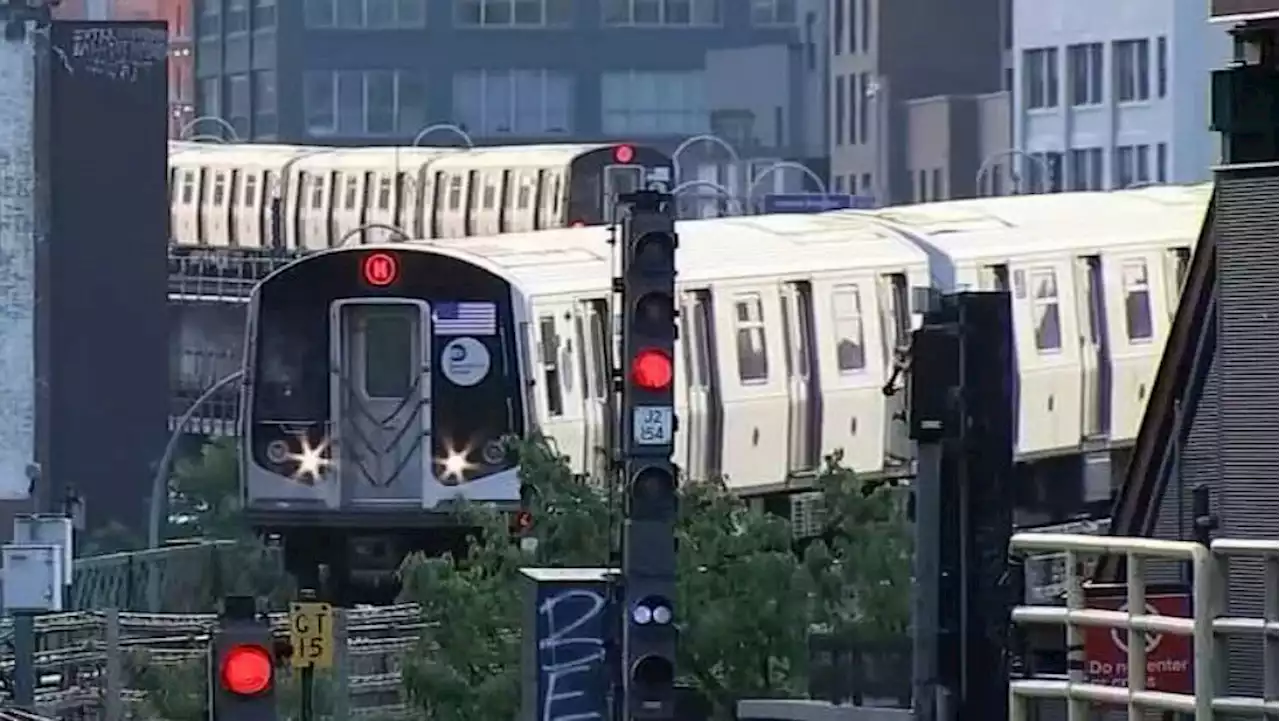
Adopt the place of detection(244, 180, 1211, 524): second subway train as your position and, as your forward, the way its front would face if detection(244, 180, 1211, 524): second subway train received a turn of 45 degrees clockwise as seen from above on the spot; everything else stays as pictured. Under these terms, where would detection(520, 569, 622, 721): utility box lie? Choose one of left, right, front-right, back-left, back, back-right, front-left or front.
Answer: left

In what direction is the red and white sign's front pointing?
toward the camera

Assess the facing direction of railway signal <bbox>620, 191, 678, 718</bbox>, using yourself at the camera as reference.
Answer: facing the viewer

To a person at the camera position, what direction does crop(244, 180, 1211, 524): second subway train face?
facing the viewer and to the left of the viewer

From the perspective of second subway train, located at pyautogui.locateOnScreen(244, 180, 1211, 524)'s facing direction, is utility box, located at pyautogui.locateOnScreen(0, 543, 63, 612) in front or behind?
in front

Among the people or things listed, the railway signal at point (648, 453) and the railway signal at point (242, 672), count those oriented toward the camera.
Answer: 2

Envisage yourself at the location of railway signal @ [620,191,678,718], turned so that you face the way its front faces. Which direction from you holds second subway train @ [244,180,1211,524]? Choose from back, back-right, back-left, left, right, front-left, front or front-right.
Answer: back

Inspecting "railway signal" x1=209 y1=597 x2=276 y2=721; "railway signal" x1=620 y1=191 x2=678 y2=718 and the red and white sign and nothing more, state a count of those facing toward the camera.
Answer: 3

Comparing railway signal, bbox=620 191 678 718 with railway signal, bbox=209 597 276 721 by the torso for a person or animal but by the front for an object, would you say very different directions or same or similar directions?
same or similar directions
